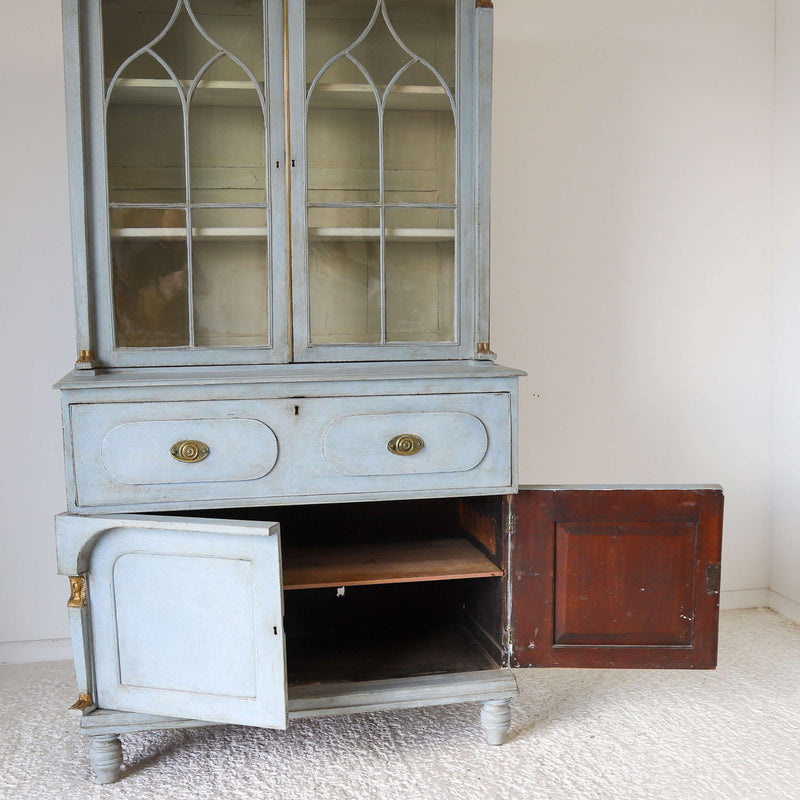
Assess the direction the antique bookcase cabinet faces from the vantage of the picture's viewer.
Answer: facing the viewer
